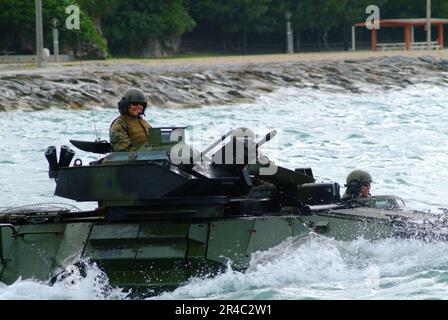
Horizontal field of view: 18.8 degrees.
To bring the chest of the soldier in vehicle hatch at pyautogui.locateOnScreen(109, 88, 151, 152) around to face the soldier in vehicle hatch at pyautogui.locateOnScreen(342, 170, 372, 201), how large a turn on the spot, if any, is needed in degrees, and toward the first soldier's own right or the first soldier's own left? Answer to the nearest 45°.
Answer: approximately 90° to the first soldier's own left

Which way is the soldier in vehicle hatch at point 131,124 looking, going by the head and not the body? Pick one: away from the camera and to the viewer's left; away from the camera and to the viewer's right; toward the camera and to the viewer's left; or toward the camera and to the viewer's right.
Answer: toward the camera and to the viewer's right

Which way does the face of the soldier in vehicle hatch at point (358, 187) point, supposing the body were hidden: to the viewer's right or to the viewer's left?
to the viewer's right

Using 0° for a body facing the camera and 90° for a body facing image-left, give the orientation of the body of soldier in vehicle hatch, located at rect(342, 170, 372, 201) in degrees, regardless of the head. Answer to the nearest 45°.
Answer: approximately 270°

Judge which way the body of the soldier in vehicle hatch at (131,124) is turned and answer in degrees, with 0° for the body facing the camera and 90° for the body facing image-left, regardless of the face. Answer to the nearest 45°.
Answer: approximately 315°

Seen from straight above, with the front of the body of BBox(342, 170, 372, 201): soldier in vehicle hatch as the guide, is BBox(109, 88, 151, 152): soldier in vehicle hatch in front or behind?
behind

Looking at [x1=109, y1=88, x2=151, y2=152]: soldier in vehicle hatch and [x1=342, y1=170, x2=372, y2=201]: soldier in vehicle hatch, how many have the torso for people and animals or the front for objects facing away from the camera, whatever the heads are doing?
0
